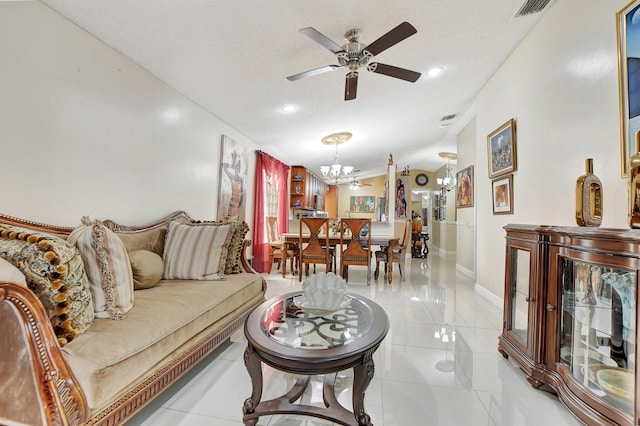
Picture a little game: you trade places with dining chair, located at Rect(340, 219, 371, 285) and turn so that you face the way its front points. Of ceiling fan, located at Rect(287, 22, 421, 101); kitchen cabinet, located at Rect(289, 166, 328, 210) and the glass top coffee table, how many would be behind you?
2

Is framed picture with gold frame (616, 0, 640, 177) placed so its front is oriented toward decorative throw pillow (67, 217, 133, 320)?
yes

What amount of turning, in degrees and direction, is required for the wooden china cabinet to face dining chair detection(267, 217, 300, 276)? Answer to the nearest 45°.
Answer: approximately 45° to its right

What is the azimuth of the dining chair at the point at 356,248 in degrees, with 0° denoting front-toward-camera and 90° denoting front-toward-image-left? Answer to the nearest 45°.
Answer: approximately 180°

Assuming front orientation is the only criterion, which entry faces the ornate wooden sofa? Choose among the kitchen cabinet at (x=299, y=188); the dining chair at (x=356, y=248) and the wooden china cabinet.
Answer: the wooden china cabinet

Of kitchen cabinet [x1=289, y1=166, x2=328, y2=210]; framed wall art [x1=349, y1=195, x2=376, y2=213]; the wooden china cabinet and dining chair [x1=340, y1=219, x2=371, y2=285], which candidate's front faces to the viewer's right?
the kitchen cabinet

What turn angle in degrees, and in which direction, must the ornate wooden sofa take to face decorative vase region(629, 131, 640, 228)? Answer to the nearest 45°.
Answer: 0° — it already faces it

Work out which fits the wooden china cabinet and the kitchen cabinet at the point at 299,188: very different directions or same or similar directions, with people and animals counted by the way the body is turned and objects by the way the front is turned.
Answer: very different directions

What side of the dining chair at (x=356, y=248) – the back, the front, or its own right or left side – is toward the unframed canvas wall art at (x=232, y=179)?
left

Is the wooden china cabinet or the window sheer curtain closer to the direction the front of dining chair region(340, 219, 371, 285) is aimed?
the window sheer curtain

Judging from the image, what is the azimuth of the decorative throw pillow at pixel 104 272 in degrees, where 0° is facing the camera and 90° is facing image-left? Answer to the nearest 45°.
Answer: approximately 315°
